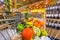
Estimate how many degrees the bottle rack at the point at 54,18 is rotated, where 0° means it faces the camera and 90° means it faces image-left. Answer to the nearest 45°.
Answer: approximately 45°
